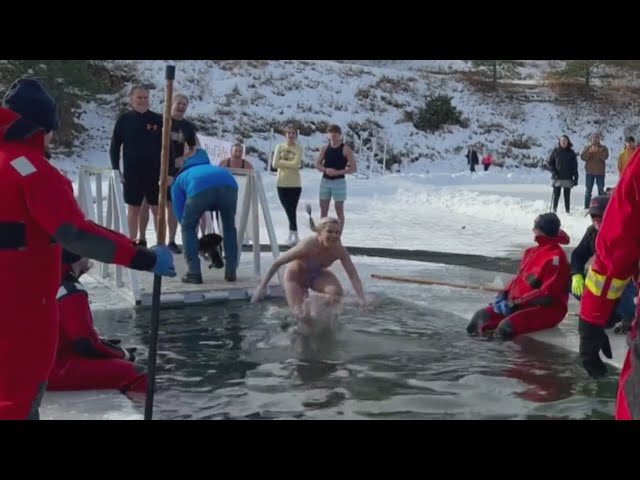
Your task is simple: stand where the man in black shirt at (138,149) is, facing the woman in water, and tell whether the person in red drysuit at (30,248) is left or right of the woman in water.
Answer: right

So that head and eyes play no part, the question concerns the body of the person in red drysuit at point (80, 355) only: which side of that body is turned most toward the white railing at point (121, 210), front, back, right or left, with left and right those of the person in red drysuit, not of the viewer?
left

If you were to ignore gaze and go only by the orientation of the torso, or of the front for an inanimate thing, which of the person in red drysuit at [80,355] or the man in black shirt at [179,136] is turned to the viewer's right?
the person in red drysuit

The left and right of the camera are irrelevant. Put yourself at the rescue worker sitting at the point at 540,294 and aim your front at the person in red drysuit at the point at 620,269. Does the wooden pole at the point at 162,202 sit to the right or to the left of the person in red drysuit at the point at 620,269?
right

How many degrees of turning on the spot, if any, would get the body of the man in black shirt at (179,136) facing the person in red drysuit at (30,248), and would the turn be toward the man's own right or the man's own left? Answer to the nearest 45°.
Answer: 0° — they already face them

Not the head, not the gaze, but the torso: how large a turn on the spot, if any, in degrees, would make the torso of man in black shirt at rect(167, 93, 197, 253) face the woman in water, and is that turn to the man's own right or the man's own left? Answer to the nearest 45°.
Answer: approximately 45° to the man's own left

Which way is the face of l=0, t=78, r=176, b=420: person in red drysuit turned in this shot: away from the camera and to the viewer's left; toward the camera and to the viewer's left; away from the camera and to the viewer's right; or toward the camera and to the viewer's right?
away from the camera and to the viewer's right

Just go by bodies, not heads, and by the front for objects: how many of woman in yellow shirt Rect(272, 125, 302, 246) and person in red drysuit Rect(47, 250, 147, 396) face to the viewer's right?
1

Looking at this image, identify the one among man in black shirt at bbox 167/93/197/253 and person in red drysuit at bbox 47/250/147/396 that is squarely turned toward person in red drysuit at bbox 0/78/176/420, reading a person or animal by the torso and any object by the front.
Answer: the man in black shirt
